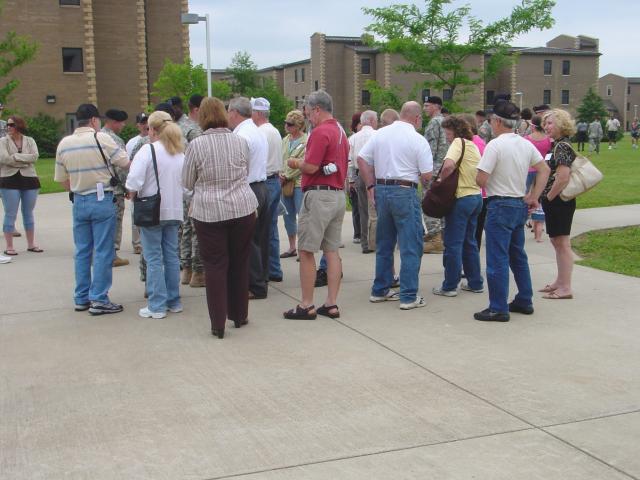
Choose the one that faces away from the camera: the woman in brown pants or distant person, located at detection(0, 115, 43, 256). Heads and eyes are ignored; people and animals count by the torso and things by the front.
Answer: the woman in brown pants

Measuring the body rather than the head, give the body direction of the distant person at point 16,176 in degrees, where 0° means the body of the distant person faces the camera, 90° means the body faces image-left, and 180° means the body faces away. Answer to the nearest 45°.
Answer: approximately 0°

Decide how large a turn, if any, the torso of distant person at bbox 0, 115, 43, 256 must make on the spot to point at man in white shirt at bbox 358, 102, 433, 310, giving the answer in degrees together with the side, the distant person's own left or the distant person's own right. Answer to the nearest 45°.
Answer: approximately 45° to the distant person's own left

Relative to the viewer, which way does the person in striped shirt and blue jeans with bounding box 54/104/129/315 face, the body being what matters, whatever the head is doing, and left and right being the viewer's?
facing away from the viewer and to the right of the viewer

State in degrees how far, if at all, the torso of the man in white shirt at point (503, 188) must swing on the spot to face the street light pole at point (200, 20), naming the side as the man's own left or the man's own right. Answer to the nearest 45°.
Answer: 0° — they already face it

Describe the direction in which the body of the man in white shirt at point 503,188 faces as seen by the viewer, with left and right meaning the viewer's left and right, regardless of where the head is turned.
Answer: facing away from the viewer and to the left of the viewer

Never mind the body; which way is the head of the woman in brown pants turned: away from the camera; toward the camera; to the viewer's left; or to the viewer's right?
away from the camera

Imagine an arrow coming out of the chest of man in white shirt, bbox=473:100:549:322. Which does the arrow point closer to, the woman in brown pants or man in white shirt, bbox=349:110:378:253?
the man in white shirt

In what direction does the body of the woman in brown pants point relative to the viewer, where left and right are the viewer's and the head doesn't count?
facing away from the viewer

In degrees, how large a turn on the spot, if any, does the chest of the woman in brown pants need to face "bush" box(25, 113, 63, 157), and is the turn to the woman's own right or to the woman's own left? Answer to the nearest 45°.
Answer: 0° — they already face it

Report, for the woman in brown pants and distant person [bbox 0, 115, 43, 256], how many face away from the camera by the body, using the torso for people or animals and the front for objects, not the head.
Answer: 1

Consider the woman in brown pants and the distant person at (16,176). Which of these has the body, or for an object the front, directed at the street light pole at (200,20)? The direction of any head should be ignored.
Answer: the woman in brown pants

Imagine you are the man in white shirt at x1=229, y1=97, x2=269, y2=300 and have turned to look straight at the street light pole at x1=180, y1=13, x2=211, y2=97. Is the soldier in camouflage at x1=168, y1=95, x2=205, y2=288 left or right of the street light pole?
left

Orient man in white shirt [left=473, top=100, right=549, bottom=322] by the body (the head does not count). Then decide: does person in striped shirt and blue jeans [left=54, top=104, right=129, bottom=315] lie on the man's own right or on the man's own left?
on the man's own left
